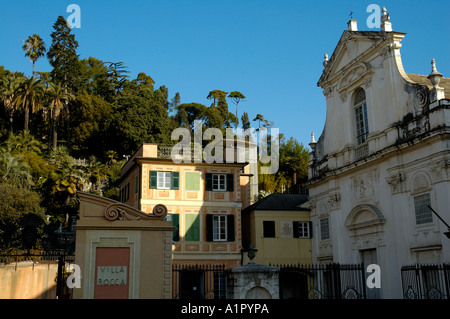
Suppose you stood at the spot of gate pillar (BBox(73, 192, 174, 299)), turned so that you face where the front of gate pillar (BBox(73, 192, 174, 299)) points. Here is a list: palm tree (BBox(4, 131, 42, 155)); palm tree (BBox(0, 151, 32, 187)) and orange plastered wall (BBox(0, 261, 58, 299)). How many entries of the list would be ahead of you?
0

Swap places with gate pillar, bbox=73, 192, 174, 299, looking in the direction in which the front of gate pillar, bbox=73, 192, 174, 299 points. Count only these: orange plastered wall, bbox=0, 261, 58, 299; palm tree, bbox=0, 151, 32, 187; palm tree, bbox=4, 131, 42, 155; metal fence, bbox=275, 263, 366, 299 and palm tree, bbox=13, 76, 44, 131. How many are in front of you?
0

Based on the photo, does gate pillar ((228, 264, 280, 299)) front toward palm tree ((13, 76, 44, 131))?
no

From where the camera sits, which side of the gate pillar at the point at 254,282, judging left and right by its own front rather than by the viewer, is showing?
front

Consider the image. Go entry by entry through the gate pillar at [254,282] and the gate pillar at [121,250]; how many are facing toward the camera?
2

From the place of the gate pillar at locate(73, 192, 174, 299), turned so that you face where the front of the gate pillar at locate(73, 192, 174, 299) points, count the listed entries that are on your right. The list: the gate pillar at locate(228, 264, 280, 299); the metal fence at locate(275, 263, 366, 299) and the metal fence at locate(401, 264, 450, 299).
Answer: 0

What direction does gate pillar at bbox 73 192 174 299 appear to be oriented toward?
toward the camera

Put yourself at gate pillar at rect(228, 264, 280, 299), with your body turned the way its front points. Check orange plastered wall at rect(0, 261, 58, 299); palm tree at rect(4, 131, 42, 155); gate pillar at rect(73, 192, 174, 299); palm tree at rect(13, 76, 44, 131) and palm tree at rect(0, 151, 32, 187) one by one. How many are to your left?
0

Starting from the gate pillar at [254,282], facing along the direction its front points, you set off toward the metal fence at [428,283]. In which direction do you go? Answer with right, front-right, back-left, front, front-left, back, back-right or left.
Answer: back-left

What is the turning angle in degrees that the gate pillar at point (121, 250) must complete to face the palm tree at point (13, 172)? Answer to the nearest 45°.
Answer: approximately 180°

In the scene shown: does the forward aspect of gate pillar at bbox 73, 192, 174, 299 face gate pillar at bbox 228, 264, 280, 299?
no

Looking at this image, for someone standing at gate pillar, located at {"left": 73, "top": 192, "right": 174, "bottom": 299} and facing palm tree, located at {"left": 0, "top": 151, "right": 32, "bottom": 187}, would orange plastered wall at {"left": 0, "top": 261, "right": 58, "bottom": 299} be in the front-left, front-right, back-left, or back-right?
front-left

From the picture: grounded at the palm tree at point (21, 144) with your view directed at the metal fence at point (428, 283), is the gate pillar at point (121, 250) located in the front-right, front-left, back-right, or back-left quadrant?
front-right

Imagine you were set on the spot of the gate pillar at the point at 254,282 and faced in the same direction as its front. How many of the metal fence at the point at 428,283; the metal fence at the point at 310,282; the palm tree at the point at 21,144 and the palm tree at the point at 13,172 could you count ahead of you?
0

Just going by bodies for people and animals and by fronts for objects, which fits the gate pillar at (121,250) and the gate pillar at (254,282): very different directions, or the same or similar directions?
same or similar directions

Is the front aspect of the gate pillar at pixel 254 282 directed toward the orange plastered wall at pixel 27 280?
no

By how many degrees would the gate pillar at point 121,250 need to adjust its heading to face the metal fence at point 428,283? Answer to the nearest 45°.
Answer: approximately 90° to its left
